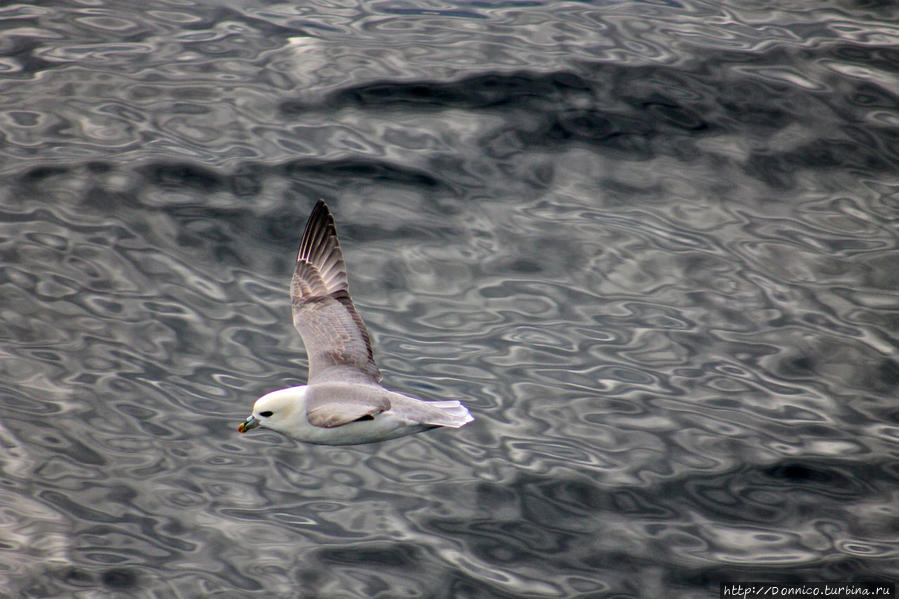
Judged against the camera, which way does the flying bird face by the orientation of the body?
to the viewer's left
